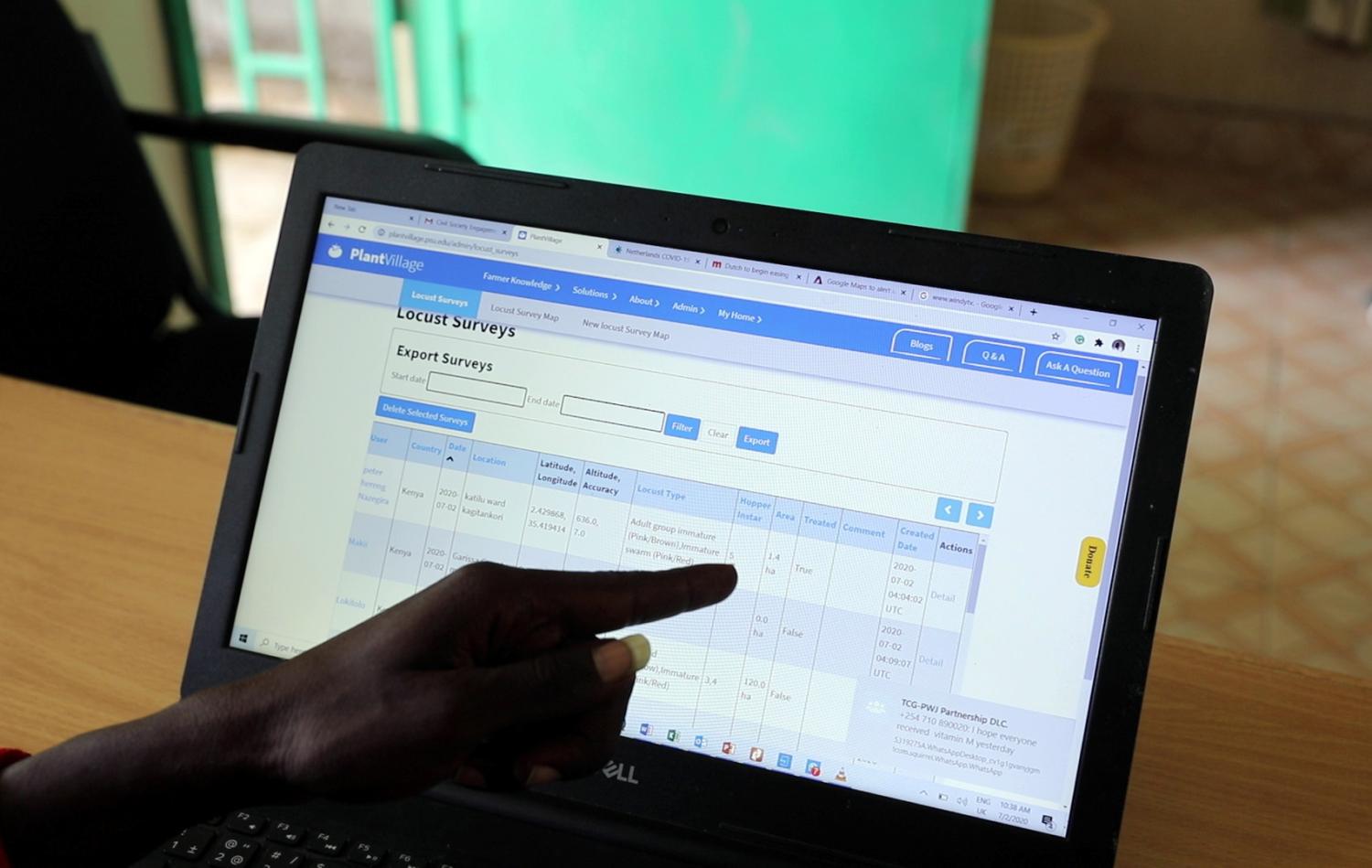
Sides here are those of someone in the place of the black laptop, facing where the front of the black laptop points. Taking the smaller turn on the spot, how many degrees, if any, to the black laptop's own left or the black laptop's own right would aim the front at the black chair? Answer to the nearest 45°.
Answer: approximately 135° to the black laptop's own right

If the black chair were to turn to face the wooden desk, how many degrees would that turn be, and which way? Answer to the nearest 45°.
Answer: approximately 90° to its right

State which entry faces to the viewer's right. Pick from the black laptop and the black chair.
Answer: the black chair

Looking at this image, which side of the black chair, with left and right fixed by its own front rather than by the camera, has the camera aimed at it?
right

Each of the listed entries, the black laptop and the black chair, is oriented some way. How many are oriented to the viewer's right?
1

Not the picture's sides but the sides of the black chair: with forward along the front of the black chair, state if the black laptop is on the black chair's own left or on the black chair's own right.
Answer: on the black chair's own right

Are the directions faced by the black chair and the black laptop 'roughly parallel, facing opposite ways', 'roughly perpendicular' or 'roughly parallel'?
roughly perpendicular
